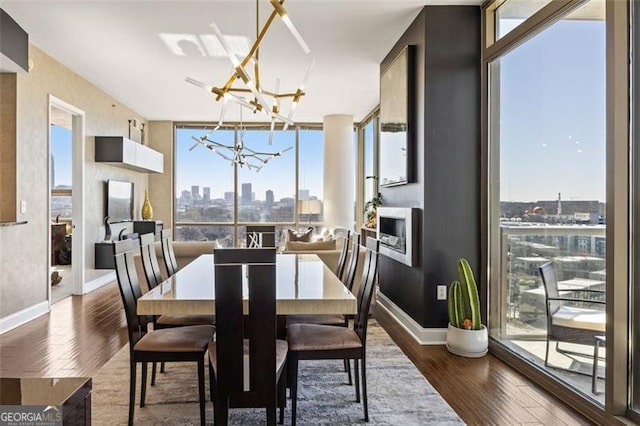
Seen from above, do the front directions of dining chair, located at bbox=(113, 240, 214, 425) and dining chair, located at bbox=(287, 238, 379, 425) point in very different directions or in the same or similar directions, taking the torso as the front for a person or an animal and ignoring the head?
very different directions

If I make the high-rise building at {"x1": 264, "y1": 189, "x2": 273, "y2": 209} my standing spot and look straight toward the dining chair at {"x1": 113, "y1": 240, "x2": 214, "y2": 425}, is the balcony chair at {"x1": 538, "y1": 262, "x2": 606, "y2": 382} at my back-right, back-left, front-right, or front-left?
front-left

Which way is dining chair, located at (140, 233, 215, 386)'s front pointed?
to the viewer's right

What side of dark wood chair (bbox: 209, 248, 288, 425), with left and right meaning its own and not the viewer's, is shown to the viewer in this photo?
back

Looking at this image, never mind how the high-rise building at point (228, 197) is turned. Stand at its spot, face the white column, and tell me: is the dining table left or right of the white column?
right

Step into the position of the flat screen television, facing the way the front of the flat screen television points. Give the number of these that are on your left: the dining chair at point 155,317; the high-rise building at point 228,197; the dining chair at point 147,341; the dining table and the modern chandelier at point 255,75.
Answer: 1

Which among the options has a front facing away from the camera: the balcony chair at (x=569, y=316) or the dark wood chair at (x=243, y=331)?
the dark wood chair

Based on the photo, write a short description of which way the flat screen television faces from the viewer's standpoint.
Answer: facing the viewer and to the right of the viewer

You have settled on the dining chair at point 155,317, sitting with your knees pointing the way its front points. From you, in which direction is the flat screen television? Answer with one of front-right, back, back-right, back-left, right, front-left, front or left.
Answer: left

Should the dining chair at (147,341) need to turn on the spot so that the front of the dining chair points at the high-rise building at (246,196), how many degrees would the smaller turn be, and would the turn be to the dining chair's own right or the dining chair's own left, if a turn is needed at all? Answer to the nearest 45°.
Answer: approximately 90° to the dining chair's own left

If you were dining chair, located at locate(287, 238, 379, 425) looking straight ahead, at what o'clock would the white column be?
The white column is roughly at 3 o'clock from the dining chair.

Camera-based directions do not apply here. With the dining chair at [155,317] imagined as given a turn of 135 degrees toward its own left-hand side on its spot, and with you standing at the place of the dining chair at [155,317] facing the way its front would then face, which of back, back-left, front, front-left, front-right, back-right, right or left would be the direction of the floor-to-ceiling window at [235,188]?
front-right

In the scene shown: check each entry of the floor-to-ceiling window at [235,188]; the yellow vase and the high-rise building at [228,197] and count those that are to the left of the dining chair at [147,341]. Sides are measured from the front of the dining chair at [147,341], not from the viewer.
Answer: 3

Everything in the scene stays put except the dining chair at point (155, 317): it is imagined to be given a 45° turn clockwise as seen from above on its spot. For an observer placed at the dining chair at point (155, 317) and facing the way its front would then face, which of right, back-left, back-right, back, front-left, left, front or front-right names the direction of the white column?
left

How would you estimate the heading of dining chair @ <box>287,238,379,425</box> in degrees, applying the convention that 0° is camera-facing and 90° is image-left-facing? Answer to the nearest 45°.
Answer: approximately 90°

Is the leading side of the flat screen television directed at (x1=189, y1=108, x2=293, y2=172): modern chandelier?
yes

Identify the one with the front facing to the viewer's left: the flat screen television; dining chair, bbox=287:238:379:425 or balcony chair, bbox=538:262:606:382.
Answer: the dining chair

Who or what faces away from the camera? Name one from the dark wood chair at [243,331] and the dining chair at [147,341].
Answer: the dark wood chair

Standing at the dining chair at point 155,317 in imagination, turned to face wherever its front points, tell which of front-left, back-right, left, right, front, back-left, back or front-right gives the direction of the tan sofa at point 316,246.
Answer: front-left

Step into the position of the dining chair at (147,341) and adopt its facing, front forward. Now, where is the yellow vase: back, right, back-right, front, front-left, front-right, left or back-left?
left

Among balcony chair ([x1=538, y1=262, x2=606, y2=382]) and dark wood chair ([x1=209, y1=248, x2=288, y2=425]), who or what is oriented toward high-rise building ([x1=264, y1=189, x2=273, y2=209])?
the dark wood chair

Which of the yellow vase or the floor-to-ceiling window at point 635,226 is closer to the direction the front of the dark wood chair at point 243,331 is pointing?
the yellow vase

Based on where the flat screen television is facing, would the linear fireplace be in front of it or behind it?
in front
